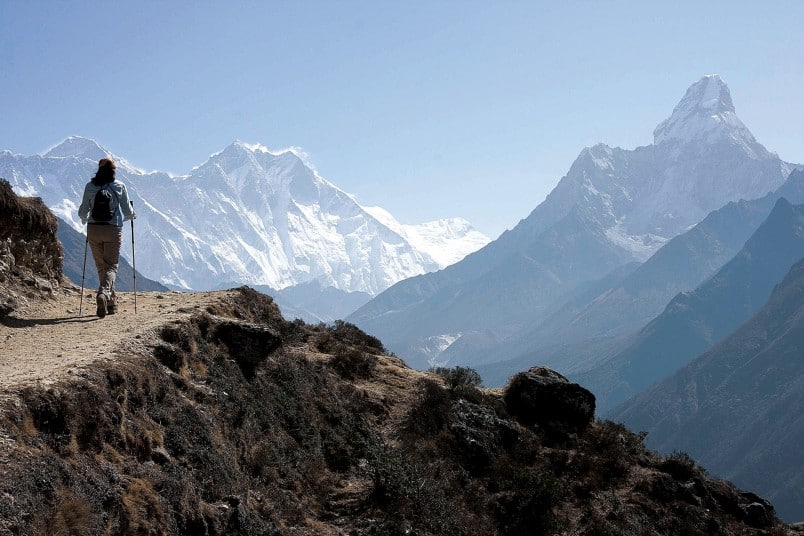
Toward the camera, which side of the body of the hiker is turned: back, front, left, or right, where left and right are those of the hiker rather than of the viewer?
back

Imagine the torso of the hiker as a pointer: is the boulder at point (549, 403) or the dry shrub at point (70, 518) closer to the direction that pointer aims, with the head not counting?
the boulder

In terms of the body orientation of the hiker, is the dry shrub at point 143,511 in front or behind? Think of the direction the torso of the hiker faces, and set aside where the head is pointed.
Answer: behind

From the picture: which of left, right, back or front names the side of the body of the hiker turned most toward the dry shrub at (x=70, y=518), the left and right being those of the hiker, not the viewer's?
back

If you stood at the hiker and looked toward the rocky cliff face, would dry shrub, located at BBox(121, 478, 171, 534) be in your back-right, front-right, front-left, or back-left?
back-left
